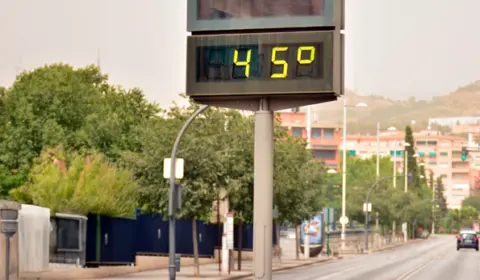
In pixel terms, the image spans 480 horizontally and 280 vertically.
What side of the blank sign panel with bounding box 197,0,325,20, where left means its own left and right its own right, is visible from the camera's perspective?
front
